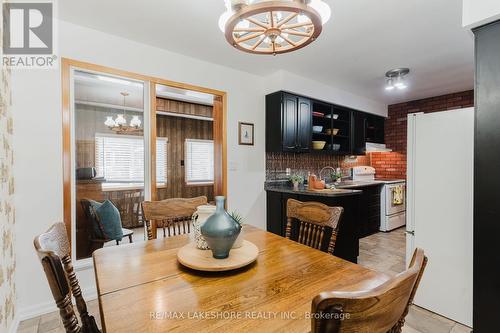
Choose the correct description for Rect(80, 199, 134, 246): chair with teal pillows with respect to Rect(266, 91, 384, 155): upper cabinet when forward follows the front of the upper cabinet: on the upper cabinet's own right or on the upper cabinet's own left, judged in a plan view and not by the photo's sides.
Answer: on the upper cabinet's own right

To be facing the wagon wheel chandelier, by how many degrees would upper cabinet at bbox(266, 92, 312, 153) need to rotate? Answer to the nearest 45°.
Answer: approximately 45° to its right

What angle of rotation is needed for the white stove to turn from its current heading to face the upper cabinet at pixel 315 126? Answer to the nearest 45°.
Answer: approximately 90° to its right

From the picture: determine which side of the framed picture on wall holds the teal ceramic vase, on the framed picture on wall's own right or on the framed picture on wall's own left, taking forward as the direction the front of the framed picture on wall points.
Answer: on the framed picture on wall's own right

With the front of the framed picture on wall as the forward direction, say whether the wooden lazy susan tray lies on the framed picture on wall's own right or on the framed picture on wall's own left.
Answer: on the framed picture on wall's own right

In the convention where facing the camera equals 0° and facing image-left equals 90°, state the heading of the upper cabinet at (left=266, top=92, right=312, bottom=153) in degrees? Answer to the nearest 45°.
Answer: approximately 315°
